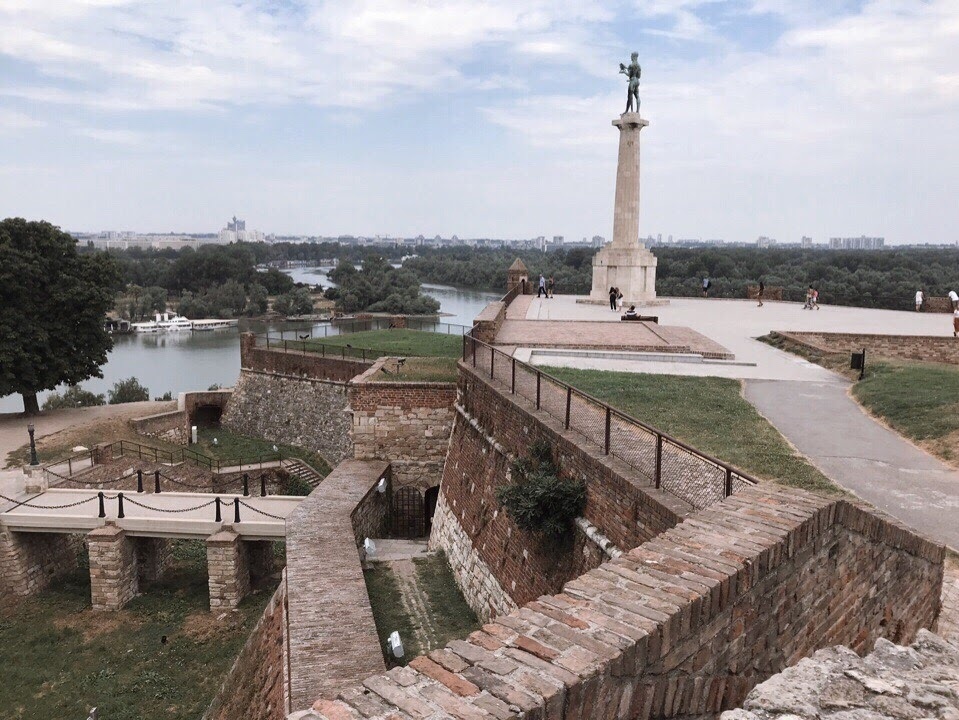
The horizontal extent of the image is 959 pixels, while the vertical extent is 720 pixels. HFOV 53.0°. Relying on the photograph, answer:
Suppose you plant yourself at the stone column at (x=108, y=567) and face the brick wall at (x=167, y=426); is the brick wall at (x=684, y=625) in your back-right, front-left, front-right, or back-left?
back-right

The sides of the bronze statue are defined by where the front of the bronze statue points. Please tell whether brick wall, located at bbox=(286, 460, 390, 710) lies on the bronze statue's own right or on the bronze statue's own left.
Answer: on the bronze statue's own left

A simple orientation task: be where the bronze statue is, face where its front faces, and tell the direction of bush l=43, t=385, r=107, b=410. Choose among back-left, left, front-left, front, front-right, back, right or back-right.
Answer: front-left

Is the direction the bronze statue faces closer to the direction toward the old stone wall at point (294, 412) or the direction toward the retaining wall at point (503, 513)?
the old stone wall

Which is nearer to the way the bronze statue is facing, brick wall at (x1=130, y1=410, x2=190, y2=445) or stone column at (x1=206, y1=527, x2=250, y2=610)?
the brick wall

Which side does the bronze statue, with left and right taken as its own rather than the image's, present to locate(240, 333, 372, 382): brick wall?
left

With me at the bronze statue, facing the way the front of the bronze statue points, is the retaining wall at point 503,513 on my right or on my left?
on my left

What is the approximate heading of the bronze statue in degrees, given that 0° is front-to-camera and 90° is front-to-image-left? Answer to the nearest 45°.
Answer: approximately 135°

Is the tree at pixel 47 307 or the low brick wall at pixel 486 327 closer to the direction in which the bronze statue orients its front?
the tree

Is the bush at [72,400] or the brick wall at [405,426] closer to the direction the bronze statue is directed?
the bush

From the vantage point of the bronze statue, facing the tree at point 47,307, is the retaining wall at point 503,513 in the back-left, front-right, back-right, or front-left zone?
front-left

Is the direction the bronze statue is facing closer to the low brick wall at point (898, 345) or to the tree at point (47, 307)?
the tree

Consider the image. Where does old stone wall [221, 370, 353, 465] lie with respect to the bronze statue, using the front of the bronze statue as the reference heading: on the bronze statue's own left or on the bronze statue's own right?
on the bronze statue's own left
